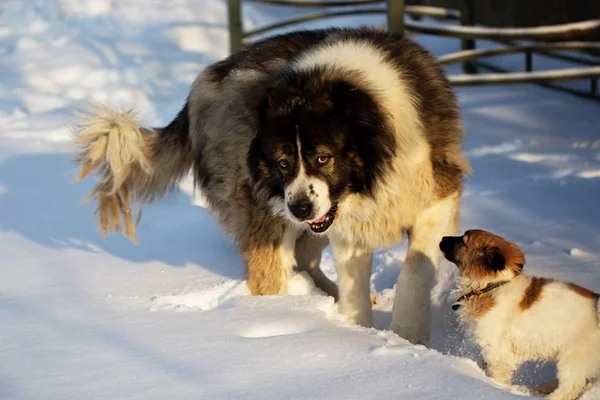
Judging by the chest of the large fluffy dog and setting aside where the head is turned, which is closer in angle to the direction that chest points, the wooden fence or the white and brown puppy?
the white and brown puppy

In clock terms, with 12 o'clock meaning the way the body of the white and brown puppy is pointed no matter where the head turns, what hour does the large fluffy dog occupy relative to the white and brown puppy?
The large fluffy dog is roughly at 1 o'clock from the white and brown puppy.

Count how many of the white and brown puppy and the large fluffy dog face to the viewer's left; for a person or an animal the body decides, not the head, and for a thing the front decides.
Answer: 1

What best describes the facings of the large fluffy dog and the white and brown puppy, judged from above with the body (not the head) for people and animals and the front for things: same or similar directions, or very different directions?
very different directions

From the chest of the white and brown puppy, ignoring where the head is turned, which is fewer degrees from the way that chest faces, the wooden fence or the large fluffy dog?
the large fluffy dog

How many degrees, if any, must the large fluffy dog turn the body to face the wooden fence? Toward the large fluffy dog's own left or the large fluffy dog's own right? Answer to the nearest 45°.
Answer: approximately 90° to the large fluffy dog's own left

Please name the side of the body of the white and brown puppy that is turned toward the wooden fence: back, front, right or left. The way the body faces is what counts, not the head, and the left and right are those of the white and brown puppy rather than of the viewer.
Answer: right

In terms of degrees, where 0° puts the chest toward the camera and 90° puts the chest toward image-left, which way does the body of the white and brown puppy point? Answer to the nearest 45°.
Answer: approximately 90°
